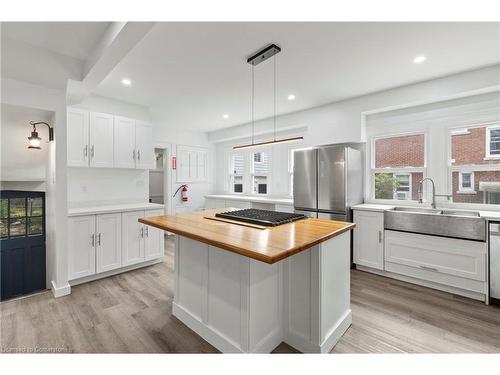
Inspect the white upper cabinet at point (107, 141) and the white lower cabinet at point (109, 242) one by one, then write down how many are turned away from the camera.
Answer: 0

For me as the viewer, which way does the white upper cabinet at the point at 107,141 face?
facing the viewer and to the right of the viewer

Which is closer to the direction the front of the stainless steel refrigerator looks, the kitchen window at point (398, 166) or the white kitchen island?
the white kitchen island

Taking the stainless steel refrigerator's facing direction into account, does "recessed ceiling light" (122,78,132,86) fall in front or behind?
in front

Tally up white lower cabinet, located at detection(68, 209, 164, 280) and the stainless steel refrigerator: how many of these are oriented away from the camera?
0
